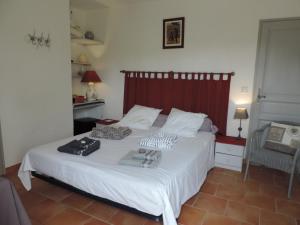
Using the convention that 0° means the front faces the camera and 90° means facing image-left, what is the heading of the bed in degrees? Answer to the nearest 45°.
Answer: approximately 45°

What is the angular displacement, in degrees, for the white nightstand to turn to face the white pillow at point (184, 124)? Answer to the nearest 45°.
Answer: approximately 45° to its right

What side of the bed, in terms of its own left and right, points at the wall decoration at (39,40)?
right
